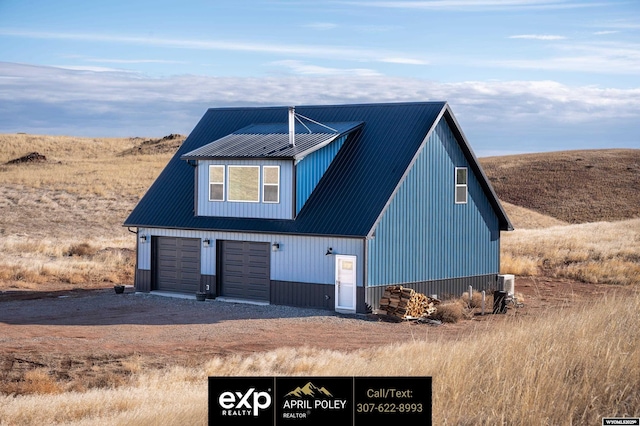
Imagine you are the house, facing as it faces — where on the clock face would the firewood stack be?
The firewood stack is roughly at 9 o'clock from the house.

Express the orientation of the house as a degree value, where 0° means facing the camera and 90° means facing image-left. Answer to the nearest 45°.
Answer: approximately 45°

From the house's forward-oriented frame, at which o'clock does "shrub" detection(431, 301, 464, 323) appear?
The shrub is roughly at 9 o'clock from the house.
